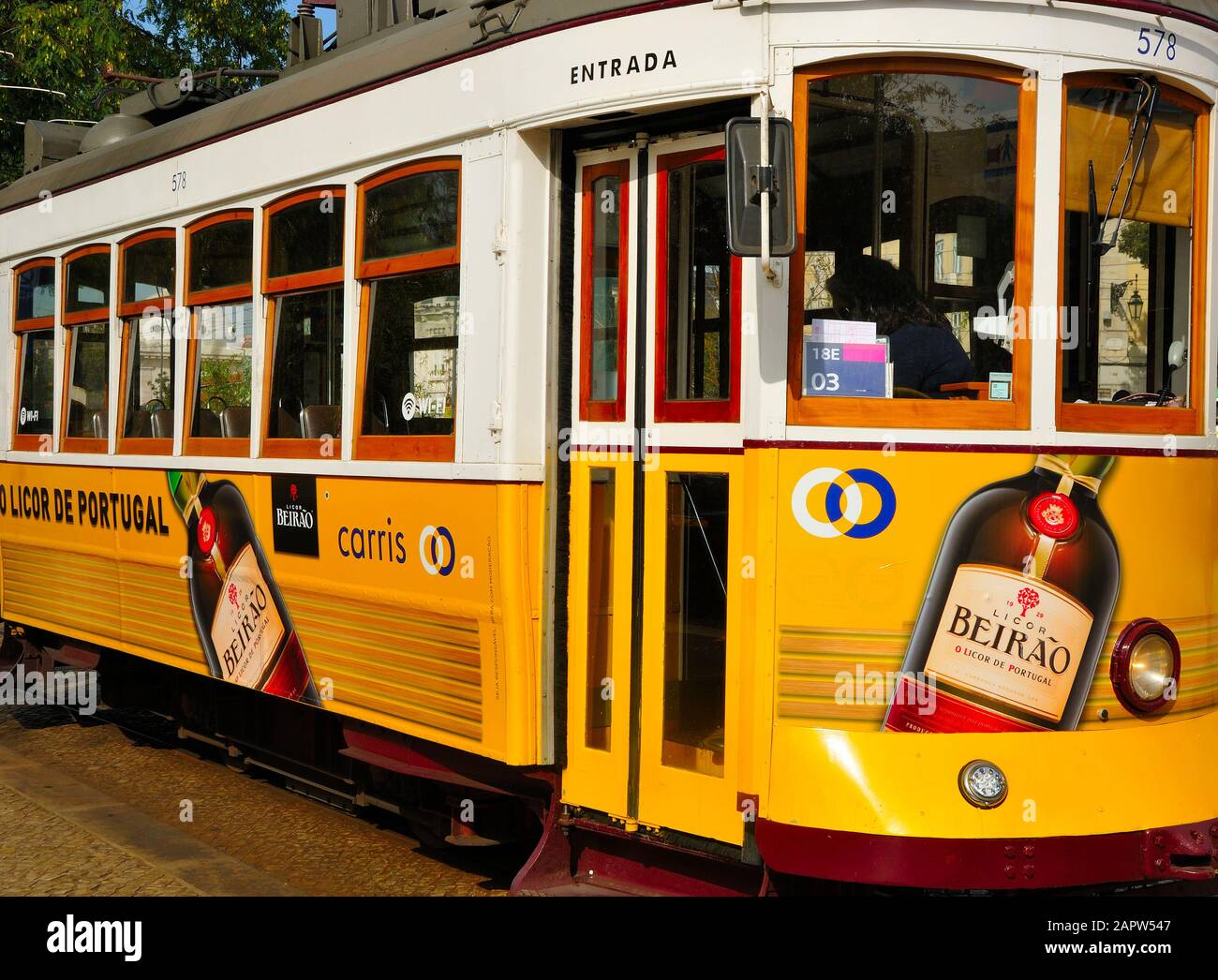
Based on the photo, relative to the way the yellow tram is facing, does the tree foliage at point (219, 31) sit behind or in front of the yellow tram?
behind

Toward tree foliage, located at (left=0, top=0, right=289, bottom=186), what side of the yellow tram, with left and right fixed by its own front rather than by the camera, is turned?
back

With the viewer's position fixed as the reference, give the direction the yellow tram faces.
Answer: facing the viewer and to the right of the viewer
